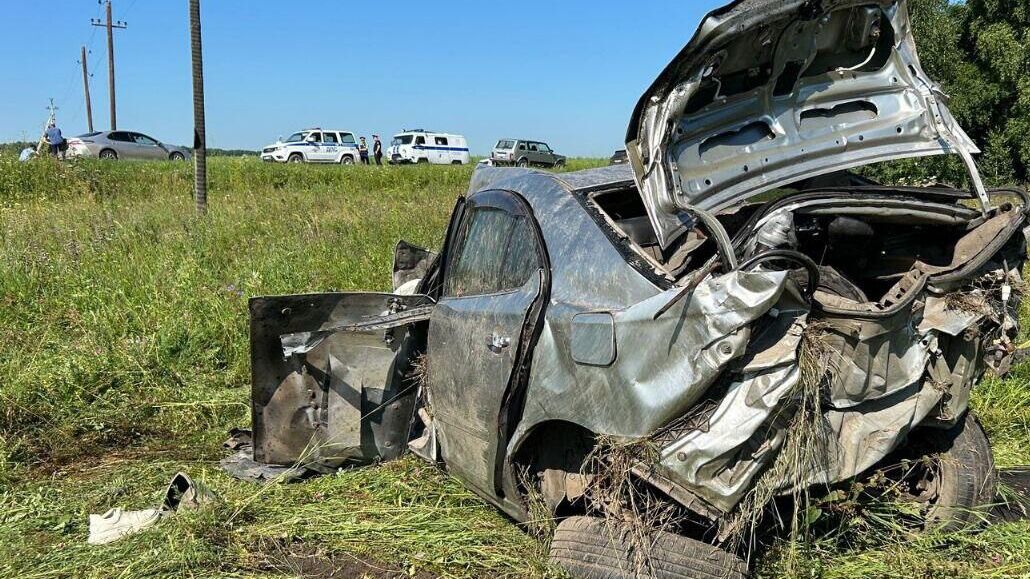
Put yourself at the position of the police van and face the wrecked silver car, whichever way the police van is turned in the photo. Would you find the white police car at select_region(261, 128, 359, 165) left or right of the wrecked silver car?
right

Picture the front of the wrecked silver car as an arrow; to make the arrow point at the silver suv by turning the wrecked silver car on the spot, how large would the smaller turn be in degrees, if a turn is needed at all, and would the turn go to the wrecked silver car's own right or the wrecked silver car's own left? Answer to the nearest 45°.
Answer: approximately 45° to the wrecked silver car's own right

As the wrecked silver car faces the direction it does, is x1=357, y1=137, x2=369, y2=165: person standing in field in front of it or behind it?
in front

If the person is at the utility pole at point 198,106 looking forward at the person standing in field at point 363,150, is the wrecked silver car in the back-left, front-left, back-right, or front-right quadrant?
back-right

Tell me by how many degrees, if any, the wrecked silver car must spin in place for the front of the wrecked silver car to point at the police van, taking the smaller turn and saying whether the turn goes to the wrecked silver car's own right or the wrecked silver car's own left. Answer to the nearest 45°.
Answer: approximately 45° to the wrecked silver car's own right

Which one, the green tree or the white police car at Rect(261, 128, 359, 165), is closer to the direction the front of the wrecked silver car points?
the white police car

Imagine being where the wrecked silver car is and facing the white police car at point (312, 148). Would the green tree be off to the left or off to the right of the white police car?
right

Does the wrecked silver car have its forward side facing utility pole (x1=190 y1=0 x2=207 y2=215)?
yes

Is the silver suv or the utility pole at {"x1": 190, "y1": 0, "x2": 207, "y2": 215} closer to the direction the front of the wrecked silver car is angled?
the utility pole

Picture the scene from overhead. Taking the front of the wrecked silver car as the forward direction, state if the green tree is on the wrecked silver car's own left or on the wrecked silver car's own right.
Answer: on the wrecked silver car's own right

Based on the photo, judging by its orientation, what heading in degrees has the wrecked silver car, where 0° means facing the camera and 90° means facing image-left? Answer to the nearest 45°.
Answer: approximately 135°
